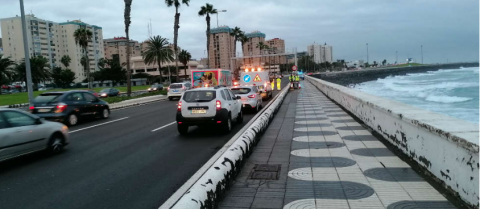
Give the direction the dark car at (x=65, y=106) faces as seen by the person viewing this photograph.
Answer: facing away from the viewer and to the right of the viewer

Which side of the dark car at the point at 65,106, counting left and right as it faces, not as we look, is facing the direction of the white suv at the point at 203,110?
right

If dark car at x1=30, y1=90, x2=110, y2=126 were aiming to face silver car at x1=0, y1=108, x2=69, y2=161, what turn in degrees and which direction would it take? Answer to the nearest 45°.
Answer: approximately 135° to its right

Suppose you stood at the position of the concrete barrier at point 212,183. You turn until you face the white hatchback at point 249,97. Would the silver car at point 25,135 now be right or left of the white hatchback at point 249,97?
left

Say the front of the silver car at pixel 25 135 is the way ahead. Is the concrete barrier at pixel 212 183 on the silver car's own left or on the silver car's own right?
on the silver car's own right

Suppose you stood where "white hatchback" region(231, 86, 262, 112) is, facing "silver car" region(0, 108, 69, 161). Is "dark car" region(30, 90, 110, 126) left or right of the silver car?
right
